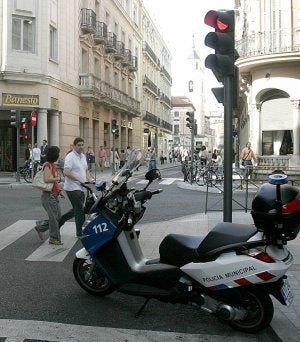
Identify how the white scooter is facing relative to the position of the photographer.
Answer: facing away from the viewer and to the left of the viewer

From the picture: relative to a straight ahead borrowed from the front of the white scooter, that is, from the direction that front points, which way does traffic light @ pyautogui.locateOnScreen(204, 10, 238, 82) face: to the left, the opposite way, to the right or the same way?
to the left

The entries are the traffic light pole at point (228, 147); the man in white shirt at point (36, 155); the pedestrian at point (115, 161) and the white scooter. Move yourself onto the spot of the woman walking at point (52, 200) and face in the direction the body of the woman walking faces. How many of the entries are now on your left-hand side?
2

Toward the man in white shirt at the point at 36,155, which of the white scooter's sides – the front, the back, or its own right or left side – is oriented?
front

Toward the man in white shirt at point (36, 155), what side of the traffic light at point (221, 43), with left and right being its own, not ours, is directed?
right

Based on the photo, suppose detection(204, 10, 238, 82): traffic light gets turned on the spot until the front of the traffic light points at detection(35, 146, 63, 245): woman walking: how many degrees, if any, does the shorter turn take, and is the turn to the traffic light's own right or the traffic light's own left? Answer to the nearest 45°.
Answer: approximately 90° to the traffic light's own right

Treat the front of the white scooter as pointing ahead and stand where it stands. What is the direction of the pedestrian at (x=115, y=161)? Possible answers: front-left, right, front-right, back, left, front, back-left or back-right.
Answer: front-right

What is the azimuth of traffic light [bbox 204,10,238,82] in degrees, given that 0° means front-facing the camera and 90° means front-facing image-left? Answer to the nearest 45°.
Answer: approximately 45°

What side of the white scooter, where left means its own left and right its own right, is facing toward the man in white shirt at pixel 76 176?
front
